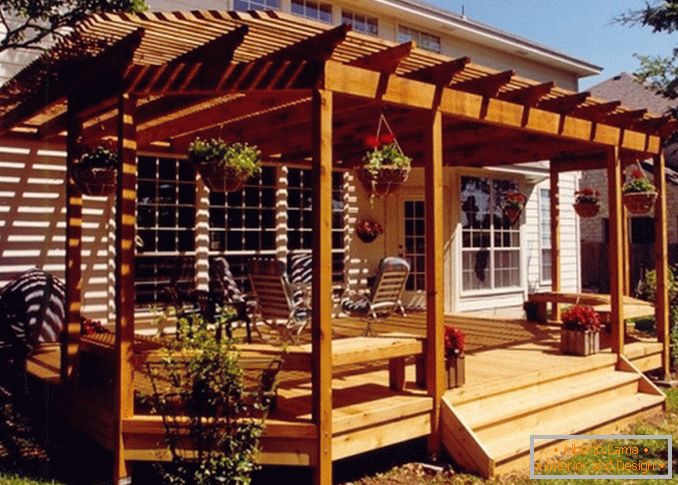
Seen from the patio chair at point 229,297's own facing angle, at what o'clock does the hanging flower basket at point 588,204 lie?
The hanging flower basket is roughly at 10 o'clock from the patio chair.

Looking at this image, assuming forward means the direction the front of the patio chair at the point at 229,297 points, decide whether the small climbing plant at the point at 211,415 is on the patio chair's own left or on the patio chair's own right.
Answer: on the patio chair's own right

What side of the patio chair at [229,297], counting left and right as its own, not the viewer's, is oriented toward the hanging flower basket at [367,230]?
front

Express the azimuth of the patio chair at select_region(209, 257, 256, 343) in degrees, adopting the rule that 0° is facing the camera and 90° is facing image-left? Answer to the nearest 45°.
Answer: approximately 315°

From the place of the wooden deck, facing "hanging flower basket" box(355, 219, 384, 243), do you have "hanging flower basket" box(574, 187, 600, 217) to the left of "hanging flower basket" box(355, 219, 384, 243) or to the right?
right

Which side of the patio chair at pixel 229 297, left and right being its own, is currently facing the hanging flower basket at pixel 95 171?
right

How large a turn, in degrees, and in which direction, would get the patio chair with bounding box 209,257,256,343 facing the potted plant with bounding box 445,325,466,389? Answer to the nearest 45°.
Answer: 0° — it already faces it

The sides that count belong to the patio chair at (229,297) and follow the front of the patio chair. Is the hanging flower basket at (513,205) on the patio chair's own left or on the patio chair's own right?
on the patio chair's own left

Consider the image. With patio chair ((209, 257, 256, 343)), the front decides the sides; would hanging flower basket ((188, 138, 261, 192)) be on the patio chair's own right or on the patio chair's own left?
on the patio chair's own right

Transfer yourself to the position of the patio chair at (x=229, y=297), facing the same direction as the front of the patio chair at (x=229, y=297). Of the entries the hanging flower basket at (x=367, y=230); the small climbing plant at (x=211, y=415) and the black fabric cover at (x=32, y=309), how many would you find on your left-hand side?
1

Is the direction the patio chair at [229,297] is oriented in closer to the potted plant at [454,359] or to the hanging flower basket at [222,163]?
the potted plant
